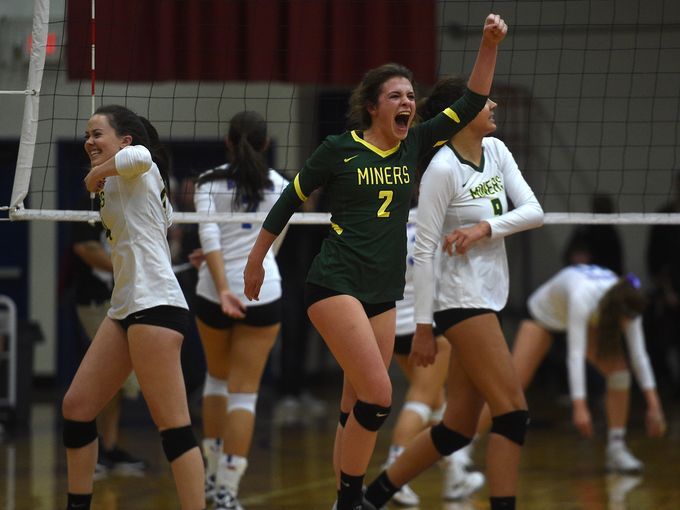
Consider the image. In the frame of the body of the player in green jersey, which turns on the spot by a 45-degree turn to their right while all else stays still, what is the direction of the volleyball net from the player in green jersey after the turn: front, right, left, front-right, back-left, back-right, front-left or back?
back

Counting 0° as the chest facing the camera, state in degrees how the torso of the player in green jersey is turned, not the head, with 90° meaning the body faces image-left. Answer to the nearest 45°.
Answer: approximately 315°
